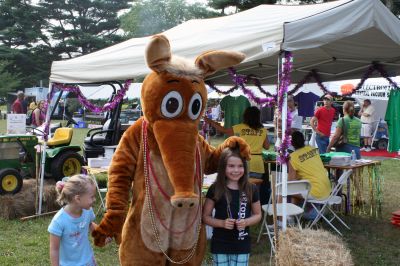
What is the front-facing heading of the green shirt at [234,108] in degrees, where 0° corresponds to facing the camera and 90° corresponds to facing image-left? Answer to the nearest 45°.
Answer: approximately 0°

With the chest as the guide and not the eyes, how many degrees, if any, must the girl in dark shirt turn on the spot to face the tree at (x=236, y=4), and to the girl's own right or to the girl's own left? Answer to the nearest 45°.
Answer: approximately 180°

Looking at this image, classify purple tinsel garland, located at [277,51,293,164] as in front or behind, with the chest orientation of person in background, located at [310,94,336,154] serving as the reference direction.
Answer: in front

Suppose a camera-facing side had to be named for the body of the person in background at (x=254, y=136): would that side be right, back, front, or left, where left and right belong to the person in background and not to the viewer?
back

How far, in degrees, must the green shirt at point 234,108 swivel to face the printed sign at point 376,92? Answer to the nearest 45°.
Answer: approximately 135° to its left

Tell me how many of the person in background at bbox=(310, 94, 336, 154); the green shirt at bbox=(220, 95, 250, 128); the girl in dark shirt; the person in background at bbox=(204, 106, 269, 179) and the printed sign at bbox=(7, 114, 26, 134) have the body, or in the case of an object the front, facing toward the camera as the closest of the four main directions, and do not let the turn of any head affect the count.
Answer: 4

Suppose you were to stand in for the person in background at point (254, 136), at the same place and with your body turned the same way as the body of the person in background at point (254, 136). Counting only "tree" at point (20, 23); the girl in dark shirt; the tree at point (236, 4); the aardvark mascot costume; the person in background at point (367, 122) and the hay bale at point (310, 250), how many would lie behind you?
3

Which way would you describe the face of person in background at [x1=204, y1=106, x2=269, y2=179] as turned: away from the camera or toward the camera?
away from the camera

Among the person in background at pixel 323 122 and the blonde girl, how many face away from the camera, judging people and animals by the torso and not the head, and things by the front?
0

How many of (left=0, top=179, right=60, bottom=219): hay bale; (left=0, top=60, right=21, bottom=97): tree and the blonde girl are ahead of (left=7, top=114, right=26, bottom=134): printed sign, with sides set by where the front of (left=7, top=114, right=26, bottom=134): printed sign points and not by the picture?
2
